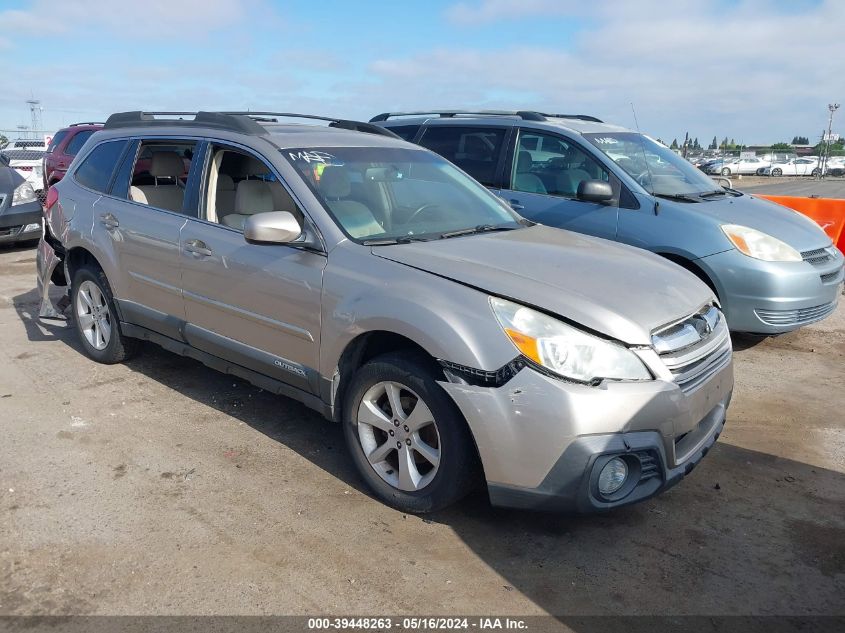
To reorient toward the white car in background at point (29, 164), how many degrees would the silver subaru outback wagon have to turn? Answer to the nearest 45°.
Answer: approximately 180°

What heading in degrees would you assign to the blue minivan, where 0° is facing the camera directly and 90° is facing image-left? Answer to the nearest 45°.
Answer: approximately 315°

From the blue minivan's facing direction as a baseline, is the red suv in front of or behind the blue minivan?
behind

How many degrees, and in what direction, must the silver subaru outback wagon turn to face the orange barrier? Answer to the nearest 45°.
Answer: approximately 90° to its left

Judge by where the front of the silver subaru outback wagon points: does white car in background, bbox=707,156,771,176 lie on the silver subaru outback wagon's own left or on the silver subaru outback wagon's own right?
on the silver subaru outback wagon's own left

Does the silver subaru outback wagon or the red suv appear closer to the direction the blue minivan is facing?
the silver subaru outback wagon

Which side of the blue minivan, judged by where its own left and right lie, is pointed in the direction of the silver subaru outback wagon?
right
